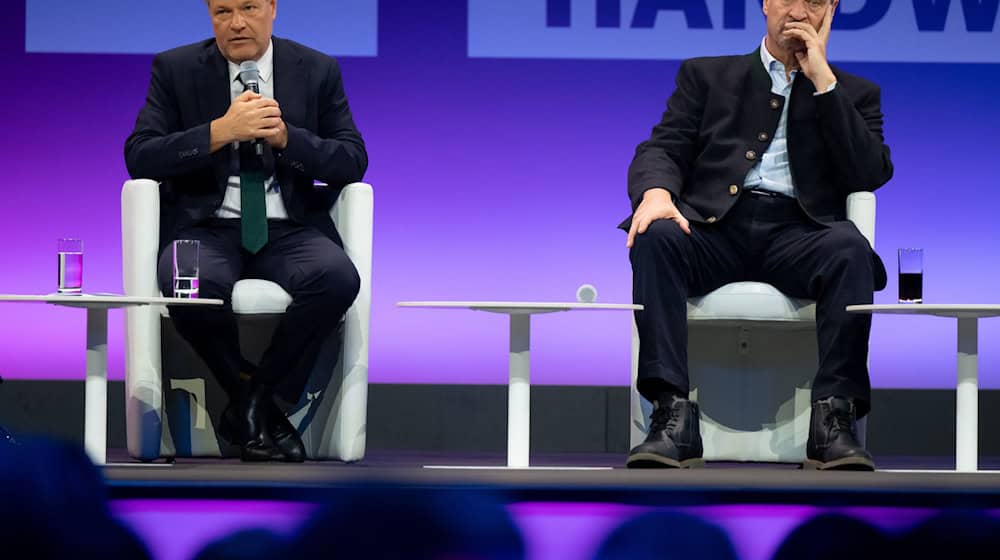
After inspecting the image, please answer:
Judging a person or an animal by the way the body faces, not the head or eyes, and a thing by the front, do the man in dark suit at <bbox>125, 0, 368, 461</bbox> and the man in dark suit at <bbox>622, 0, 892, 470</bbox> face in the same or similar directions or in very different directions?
same or similar directions

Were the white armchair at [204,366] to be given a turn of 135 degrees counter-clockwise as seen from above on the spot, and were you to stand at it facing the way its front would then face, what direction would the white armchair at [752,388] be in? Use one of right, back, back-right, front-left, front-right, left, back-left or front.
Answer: front-right

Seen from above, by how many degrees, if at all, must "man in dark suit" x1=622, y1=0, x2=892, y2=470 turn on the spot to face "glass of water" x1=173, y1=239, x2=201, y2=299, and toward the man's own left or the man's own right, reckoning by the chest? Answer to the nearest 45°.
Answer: approximately 90° to the man's own right

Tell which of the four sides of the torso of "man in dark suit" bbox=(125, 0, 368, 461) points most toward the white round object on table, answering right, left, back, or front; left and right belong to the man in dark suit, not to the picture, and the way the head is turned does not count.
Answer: left

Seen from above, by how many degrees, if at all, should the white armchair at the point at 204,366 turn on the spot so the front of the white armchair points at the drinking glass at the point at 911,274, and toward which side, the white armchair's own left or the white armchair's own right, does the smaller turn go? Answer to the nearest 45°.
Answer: approximately 90° to the white armchair's own left

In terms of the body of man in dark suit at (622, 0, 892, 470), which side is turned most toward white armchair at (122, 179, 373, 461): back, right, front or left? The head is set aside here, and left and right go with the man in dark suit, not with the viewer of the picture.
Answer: right

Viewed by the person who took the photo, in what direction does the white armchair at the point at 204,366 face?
facing the viewer

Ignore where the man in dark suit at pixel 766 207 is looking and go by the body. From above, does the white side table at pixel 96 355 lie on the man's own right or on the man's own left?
on the man's own right

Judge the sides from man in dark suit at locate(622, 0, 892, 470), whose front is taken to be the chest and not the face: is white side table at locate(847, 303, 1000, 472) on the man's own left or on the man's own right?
on the man's own left

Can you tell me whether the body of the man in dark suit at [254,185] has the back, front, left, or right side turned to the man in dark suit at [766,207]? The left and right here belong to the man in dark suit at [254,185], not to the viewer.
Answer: left

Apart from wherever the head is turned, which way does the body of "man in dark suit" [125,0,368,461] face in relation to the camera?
toward the camera
